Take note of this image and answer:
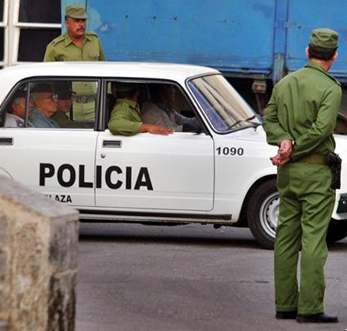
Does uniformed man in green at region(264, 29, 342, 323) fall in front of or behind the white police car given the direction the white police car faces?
in front

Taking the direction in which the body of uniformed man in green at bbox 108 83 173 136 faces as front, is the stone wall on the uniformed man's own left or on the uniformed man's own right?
on the uniformed man's own right

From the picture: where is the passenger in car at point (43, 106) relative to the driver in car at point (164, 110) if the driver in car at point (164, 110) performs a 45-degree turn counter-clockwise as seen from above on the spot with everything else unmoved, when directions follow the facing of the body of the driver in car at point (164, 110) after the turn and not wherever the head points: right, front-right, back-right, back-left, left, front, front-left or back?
back-left

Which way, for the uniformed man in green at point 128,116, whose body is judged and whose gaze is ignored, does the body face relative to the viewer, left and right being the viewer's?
facing to the right of the viewer

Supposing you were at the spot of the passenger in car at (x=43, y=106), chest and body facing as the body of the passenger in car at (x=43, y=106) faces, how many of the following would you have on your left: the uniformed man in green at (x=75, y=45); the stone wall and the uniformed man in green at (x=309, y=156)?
1

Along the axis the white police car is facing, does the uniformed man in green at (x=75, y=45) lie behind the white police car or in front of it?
behind

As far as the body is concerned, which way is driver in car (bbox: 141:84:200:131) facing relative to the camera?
to the viewer's right

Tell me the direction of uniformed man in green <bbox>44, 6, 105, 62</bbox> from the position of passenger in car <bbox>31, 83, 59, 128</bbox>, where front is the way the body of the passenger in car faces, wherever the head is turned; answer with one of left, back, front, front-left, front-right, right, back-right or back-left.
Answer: left

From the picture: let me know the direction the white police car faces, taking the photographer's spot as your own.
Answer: facing the viewer and to the right of the viewer

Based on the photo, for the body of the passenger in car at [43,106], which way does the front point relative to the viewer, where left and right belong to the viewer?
facing to the right of the viewer
